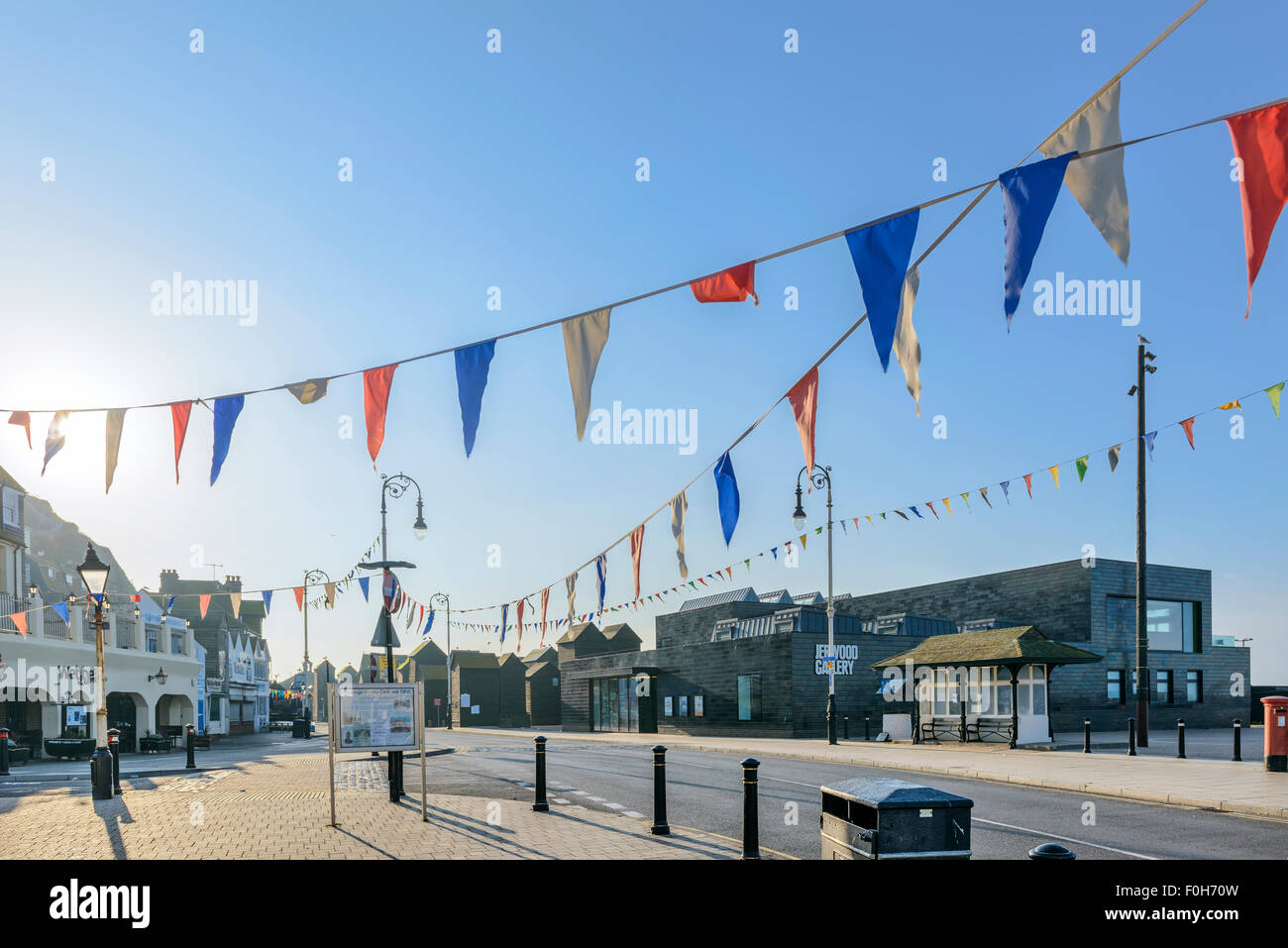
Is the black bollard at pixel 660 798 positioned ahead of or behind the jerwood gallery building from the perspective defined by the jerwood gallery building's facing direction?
ahead

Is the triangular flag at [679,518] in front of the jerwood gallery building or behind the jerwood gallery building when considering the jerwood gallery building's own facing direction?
in front

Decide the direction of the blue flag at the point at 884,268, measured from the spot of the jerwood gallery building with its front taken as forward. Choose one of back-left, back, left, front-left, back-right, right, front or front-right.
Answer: front-left

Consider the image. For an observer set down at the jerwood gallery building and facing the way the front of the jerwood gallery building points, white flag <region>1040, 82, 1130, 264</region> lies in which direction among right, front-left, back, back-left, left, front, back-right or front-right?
front-left

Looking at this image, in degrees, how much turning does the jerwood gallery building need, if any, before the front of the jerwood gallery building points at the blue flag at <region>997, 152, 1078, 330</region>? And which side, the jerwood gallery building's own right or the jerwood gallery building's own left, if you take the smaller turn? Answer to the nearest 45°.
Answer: approximately 45° to the jerwood gallery building's own left

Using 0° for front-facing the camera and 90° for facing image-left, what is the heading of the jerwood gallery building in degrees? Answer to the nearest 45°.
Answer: approximately 45°

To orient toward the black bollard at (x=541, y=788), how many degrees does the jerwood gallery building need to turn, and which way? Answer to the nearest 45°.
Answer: approximately 45° to its left

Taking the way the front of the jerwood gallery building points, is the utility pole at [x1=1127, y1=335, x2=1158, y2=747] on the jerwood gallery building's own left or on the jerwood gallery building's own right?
on the jerwood gallery building's own left

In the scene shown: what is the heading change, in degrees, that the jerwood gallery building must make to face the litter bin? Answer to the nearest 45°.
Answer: approximately 45° to its left

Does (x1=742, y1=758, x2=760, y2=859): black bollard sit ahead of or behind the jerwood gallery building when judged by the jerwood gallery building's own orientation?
ahead

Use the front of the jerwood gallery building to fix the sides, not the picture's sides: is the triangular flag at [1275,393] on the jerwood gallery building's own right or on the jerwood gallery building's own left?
on the jerwood gallery building's own left
